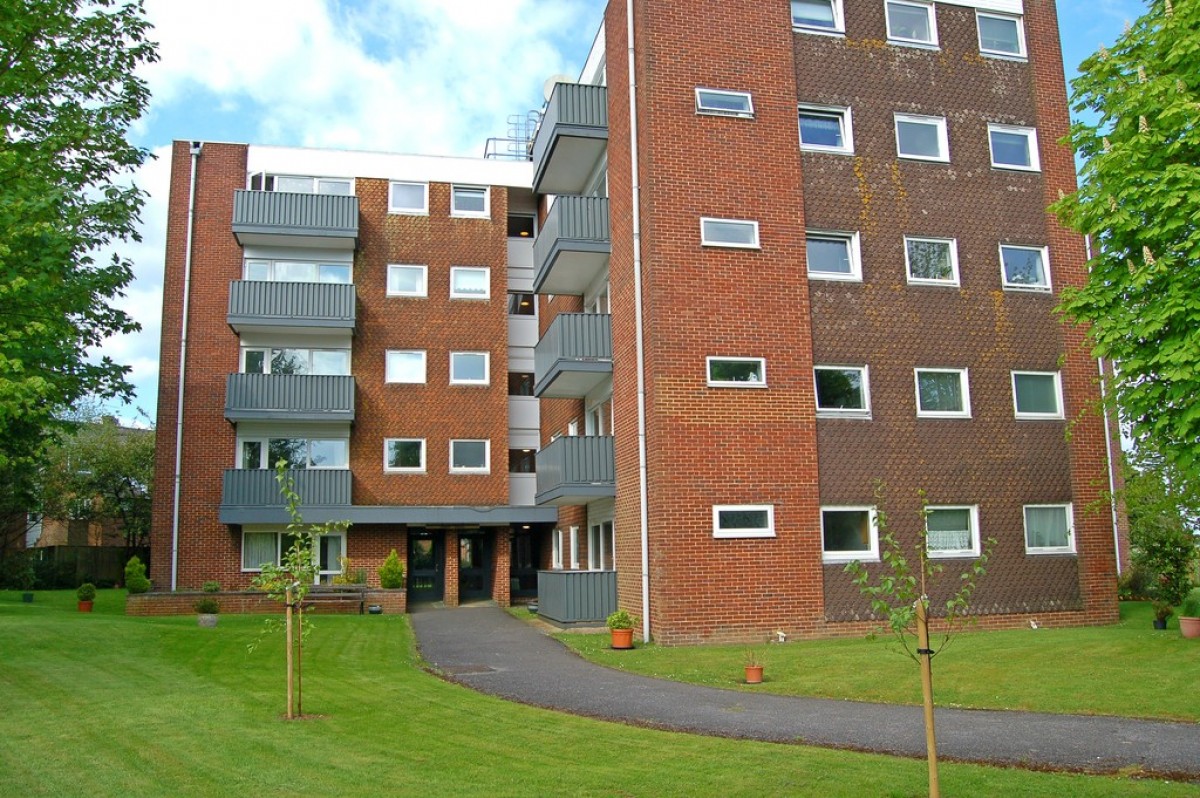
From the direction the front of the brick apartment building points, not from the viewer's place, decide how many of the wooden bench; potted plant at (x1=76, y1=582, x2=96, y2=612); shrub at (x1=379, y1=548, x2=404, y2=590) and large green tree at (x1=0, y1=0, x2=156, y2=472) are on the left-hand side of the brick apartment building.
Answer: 0

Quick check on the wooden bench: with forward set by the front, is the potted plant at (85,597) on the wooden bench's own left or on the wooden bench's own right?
on the wooden bench's own right

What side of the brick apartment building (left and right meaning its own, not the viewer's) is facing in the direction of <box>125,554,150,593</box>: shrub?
right

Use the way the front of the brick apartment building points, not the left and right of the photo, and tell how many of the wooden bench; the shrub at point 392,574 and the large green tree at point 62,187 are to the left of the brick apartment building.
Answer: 0

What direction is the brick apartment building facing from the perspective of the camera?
toward the camera

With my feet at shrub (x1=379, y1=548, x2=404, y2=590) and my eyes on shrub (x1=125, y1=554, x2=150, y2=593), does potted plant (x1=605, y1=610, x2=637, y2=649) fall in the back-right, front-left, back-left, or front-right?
back-left

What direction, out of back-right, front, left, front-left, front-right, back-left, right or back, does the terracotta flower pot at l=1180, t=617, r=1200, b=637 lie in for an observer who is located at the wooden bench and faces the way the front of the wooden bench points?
front-left

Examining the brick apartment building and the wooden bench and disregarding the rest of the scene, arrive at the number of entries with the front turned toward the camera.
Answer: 2

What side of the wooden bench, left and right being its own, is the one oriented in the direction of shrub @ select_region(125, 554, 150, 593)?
right

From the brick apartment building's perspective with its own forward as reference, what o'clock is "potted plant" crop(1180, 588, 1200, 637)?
The potted plant is roughly at 10 o'clock from the brick apartment building.

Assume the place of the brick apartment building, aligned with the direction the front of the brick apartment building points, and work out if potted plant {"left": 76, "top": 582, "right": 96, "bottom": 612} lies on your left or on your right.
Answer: on your right

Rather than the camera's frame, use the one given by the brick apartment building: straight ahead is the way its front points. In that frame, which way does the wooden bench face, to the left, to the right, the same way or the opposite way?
the same way

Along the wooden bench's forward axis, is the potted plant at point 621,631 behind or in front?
in front

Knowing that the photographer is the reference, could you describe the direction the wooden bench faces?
facing the viewer
